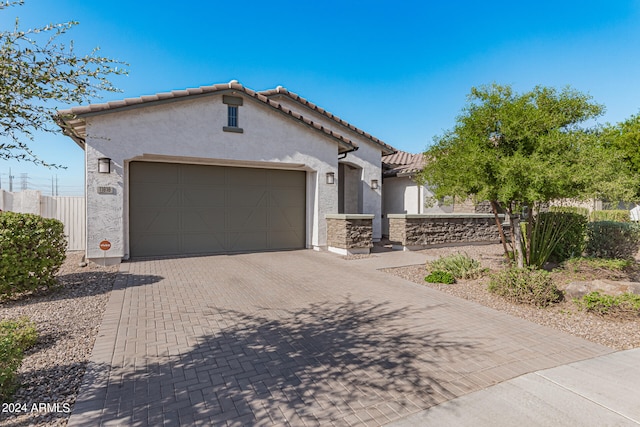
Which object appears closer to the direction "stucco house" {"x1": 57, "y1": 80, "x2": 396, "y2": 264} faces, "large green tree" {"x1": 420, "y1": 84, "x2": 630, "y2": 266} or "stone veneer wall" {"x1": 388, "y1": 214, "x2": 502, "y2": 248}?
the large green tree

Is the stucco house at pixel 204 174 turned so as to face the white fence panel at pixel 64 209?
no

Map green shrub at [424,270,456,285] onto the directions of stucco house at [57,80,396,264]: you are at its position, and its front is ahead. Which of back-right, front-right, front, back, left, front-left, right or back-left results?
front-left

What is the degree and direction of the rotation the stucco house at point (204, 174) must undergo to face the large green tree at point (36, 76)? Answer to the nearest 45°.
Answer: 0° — it already faces it

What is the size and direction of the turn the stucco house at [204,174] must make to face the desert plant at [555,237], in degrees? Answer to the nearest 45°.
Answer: approximately 45° to its left

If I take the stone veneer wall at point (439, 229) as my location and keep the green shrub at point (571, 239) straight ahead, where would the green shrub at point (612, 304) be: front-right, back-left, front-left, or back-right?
front-right

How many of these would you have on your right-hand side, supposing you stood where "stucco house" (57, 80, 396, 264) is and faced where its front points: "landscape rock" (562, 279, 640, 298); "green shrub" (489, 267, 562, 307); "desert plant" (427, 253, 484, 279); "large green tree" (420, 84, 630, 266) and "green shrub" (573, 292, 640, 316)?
0

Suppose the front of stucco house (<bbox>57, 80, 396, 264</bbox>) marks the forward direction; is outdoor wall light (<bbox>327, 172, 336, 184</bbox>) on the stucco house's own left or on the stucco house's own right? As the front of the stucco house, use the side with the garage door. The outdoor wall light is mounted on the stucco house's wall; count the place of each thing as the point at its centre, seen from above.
on the stucco house's own left

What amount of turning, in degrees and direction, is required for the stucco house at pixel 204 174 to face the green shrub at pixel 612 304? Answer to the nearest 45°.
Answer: approximately 45° to its left

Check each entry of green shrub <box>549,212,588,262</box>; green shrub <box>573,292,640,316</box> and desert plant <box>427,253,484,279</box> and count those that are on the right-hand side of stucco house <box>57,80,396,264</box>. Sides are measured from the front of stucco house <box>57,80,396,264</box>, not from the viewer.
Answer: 0

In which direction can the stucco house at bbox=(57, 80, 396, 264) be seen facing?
toward the camera

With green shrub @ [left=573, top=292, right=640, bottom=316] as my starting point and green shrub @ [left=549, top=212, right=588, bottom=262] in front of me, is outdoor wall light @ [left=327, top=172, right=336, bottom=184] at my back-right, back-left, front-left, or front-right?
front-left

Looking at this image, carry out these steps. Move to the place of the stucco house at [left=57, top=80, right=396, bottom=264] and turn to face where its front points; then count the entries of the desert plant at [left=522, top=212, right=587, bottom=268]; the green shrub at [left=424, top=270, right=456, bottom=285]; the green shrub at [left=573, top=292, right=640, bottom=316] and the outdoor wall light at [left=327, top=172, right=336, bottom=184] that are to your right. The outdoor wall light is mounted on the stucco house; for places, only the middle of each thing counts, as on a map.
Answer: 0

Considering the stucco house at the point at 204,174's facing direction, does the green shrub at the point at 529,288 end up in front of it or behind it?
in front

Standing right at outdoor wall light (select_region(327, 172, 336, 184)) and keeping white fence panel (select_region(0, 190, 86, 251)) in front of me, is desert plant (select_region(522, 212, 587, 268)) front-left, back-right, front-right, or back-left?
back-left

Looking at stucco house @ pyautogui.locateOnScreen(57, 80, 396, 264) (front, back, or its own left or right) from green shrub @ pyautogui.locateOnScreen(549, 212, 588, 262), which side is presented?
left

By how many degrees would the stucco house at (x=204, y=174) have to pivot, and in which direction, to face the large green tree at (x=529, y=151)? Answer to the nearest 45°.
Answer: approximately 45° to its left

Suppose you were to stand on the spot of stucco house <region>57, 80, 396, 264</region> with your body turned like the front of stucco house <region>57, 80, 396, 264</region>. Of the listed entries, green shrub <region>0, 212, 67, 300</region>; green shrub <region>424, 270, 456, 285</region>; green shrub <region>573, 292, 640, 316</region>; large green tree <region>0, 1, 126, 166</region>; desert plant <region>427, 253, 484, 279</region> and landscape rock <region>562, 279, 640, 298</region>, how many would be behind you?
0

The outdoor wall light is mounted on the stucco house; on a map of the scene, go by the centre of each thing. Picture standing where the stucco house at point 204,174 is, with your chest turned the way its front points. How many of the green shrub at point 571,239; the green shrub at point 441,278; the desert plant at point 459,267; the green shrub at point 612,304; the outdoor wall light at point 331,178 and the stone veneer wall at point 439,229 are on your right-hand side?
0

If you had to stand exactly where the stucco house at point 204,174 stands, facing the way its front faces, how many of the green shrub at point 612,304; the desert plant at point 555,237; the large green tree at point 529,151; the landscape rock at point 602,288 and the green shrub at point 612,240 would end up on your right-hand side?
0
